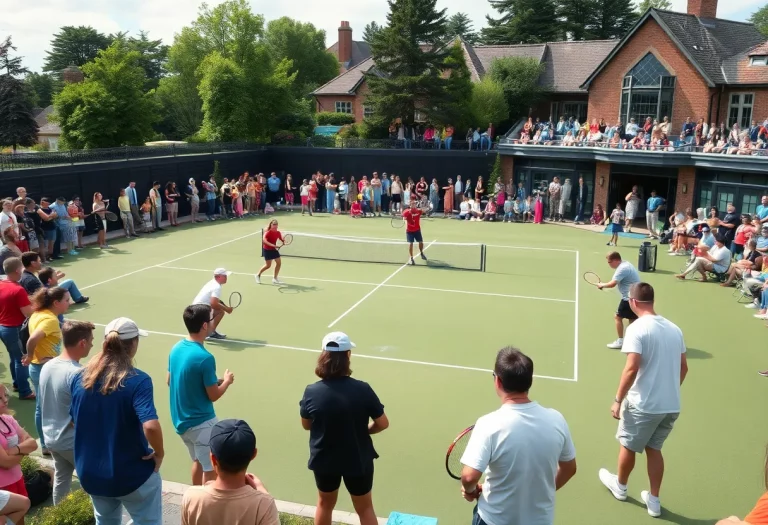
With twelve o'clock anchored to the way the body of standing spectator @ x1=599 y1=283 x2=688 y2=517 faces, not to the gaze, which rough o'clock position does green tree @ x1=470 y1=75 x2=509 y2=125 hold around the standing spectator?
The green tree is roughly at 1 o'clock from the standing spectator.

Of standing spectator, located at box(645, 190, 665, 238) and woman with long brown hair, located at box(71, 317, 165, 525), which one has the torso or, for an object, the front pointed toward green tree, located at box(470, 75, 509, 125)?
the woman with long brown hair

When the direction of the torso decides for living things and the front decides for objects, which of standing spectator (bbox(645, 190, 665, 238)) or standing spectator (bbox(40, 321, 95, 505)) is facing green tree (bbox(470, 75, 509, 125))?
standing spectator (bbox(40, 321, 95, 505))

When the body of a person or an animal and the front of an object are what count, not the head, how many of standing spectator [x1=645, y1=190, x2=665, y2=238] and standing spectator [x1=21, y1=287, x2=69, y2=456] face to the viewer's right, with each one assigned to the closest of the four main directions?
1

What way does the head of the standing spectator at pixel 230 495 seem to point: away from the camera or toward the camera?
away from the camera

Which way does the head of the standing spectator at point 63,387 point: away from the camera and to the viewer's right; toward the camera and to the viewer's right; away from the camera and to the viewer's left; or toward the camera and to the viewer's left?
away from the camera and to the viewer's right

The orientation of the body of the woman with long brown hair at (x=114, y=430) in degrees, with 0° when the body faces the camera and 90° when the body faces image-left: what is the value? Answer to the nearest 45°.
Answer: approximately 225°

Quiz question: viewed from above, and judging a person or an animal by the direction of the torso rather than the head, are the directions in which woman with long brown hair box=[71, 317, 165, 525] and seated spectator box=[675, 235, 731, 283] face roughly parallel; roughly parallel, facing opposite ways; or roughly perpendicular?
roughly perpendicular

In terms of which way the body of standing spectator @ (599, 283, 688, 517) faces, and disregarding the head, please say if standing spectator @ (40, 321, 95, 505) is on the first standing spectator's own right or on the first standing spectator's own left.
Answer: on the first standing spectator's own left

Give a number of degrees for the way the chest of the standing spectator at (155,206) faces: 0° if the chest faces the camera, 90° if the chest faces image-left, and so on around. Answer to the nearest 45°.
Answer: approximately 315°

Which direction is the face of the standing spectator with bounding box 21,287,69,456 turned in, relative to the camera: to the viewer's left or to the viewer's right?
to the viewer's right
